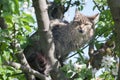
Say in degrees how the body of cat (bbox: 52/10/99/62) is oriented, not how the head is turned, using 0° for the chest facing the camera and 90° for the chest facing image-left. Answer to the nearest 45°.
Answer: approximately 315°
